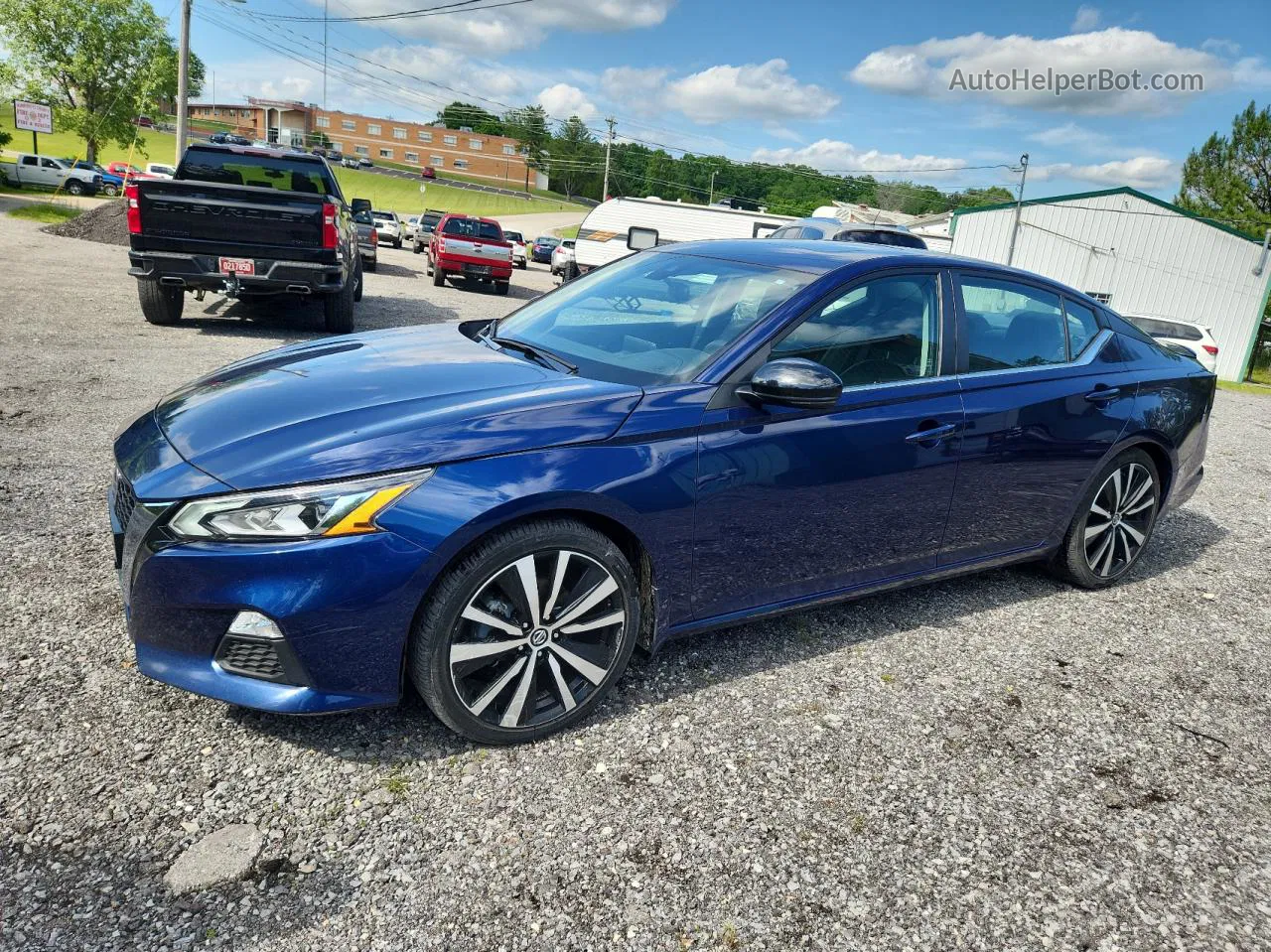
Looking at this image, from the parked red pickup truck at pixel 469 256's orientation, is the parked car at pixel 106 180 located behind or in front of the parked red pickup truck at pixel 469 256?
in front

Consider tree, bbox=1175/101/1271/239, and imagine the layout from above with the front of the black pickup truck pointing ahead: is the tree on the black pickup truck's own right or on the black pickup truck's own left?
on the black pickup truck's own right

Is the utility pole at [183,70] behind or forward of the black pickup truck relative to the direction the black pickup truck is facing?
forward

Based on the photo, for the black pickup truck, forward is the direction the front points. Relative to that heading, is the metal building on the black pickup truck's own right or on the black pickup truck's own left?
on the black pickup truck's own right

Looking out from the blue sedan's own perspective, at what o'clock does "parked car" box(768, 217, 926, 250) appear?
The parked car is roughly at 5 o'clock from the blue sedan.

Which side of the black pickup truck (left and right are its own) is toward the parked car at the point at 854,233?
right

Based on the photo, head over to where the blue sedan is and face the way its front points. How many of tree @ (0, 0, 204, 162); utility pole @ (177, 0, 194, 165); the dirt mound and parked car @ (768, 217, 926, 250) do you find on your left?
0

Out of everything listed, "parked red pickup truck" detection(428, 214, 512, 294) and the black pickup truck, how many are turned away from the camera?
2

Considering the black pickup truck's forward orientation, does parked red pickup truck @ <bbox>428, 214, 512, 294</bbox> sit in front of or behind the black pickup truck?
in front

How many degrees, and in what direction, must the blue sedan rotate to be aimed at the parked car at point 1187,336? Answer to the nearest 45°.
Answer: approximately 180°

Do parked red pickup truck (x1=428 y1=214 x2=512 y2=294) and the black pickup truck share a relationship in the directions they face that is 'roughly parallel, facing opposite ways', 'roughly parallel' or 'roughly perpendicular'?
roughly parallel

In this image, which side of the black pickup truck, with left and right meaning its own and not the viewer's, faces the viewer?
back

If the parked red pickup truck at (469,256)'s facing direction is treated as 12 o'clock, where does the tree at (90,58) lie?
The tree is roughly at 11 o'clock from the parked red pickup truck.

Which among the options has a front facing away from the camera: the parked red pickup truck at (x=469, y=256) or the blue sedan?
the parked red pickup truck

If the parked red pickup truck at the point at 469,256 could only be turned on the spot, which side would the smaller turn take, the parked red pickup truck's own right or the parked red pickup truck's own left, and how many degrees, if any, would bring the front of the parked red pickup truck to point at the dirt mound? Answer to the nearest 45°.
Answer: approximately 90° to the parked red pickup truck's own left

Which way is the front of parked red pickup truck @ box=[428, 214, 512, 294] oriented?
away from the camera

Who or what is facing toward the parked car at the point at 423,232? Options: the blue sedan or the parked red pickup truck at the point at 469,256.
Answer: the parked red pickup truck at the point at 469,256

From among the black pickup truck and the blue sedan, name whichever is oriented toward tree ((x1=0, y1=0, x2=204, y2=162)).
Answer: the black pickup truck
